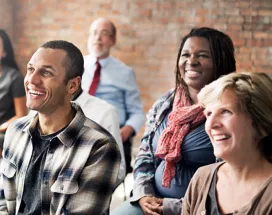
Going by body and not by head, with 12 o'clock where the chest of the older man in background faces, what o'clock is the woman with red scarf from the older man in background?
The woman with red scarf is roughly at 10 o'clock from the older man in background.

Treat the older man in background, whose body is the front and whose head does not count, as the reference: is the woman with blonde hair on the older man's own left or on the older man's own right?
on the older man's own left

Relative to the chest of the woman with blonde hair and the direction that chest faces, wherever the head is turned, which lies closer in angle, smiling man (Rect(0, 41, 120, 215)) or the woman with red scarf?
the smiling man

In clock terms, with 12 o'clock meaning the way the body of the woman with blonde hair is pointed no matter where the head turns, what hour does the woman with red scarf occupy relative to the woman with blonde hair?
The woman with red scarf is roughly at 4 o'clock from the woman with blonde hair.

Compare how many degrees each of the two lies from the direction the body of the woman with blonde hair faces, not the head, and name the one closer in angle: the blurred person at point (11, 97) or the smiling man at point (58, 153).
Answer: the smiling man

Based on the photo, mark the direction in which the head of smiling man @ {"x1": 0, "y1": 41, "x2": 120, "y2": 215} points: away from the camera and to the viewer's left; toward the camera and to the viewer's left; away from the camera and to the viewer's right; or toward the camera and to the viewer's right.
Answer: toward the camera and to the viewer's left

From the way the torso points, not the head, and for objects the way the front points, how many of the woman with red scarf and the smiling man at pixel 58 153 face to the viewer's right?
0

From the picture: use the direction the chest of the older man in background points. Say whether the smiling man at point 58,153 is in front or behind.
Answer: in front

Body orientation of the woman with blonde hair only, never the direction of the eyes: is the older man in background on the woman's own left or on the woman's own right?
on the woman's own right

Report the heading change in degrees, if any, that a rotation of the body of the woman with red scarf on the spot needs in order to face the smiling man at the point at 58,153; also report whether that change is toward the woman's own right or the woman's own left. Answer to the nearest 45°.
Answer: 0° — they already face them

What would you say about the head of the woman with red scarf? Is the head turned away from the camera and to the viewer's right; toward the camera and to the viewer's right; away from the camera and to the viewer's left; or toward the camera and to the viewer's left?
toward the camera and to the viewer's left

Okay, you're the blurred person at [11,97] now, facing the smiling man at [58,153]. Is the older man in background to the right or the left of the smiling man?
left

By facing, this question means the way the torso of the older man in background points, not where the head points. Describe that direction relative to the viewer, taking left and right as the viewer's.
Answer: facing the viewer and to the left of the viewer
